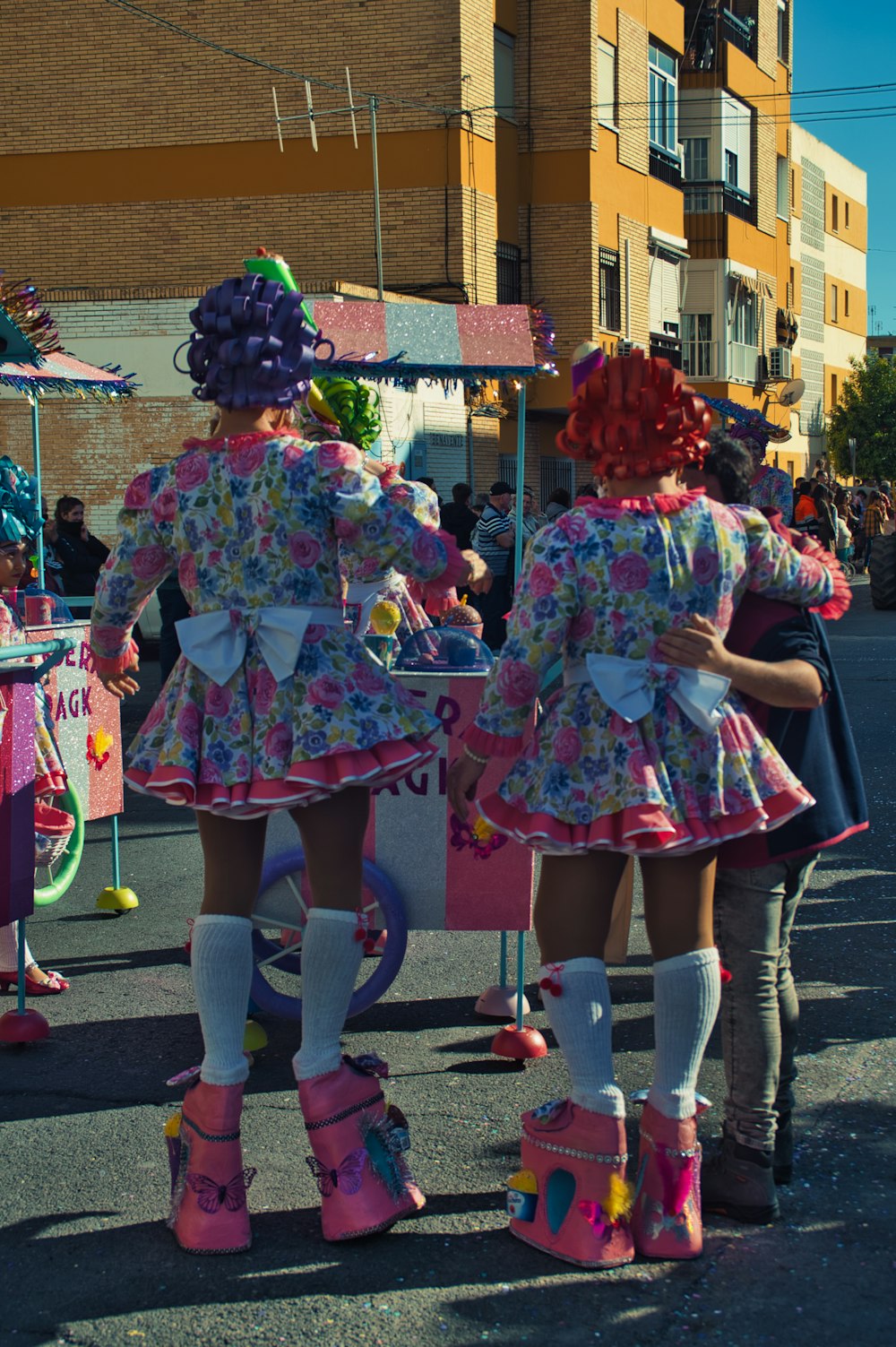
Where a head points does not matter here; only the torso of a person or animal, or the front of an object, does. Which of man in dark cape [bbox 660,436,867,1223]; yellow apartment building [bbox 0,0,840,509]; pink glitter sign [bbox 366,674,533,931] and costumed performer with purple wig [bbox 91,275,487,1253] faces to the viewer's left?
the man in dark cape

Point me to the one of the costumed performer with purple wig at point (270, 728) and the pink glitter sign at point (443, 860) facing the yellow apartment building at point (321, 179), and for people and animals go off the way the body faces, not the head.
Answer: the costumed performer with purple wig

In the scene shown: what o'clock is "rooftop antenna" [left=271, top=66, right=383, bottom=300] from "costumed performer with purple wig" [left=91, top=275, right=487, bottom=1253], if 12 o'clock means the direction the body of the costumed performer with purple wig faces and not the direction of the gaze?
The rooftop antenna is roughly at 12 o'clock from the costumed performer with purple wig.

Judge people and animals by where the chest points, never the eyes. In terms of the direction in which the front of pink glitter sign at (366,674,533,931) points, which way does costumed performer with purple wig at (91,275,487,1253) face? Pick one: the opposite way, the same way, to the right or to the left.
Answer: the opposite way

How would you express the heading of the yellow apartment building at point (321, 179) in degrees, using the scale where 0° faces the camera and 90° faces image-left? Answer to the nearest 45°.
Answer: approximately 315°

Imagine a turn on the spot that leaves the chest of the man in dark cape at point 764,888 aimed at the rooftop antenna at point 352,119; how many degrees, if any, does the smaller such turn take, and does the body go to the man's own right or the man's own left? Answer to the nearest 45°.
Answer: approximately 90° to the man's own right

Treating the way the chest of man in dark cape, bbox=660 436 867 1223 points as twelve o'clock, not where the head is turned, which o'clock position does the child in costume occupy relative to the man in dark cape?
The child in costume is roughly at 1 o'clock from the man in dark cape.

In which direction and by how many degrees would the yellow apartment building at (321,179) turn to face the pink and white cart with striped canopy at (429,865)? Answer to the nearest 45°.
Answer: approximately 45° to its right

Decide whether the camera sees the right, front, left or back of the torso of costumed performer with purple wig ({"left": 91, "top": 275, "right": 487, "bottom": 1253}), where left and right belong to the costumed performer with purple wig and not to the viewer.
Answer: back

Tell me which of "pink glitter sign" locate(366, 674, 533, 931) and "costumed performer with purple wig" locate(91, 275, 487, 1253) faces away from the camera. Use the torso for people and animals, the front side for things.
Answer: the costumed performer with purple wig

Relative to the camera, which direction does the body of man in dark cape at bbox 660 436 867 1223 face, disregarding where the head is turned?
to the viewer's left

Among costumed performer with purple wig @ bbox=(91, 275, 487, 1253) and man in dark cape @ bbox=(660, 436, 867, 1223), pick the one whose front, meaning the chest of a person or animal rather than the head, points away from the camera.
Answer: the costumed performer with purple wig

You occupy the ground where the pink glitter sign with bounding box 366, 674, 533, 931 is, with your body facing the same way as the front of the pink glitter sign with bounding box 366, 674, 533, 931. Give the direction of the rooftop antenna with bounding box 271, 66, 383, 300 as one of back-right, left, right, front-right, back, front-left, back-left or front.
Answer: back

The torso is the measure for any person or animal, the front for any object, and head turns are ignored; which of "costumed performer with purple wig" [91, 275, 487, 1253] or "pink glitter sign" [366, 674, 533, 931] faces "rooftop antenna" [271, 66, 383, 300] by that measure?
the costumed performer with purple wig
